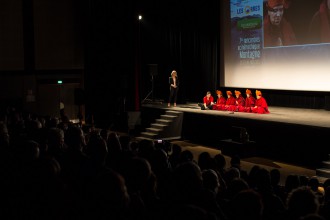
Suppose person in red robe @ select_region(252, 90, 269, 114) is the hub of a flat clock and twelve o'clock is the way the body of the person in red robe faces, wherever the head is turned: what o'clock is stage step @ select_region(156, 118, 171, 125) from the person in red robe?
The stage step is roughly at 2 o'clock from the person in red robe.

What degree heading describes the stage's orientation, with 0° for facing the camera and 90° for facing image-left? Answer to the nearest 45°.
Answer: approximately 45°

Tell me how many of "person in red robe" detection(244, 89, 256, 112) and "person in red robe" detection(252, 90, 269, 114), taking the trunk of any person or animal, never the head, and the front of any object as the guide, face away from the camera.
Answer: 0

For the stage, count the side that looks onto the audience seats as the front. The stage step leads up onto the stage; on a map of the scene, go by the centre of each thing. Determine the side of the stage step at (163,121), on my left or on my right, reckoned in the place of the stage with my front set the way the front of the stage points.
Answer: on my right

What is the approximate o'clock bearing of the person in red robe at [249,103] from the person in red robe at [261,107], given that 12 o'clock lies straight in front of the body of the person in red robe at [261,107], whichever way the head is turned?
the person in red robe at [249,103] is roughly at 3 o'clock from the person in red robe at [261,107].

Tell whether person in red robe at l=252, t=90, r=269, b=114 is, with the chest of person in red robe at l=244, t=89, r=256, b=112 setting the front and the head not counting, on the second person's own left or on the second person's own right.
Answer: on the second person's own left

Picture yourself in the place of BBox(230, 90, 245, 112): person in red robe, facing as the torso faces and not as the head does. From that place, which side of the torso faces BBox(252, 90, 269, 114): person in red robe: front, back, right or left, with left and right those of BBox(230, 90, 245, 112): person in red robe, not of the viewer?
left

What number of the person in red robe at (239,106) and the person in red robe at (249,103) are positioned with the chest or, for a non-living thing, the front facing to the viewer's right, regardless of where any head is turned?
0

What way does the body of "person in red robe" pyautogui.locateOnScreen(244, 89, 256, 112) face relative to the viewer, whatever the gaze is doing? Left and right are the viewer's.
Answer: facing the viewer and to the left of the viewer
